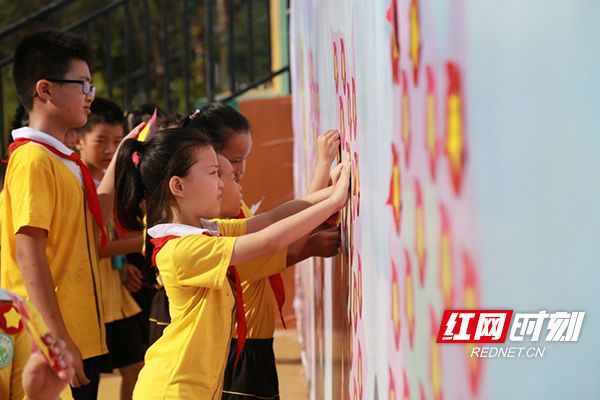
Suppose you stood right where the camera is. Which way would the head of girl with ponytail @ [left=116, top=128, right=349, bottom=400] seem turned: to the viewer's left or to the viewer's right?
to the viewer's right

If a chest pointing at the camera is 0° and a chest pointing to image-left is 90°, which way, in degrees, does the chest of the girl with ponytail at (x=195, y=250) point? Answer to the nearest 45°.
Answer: approximately 270°
